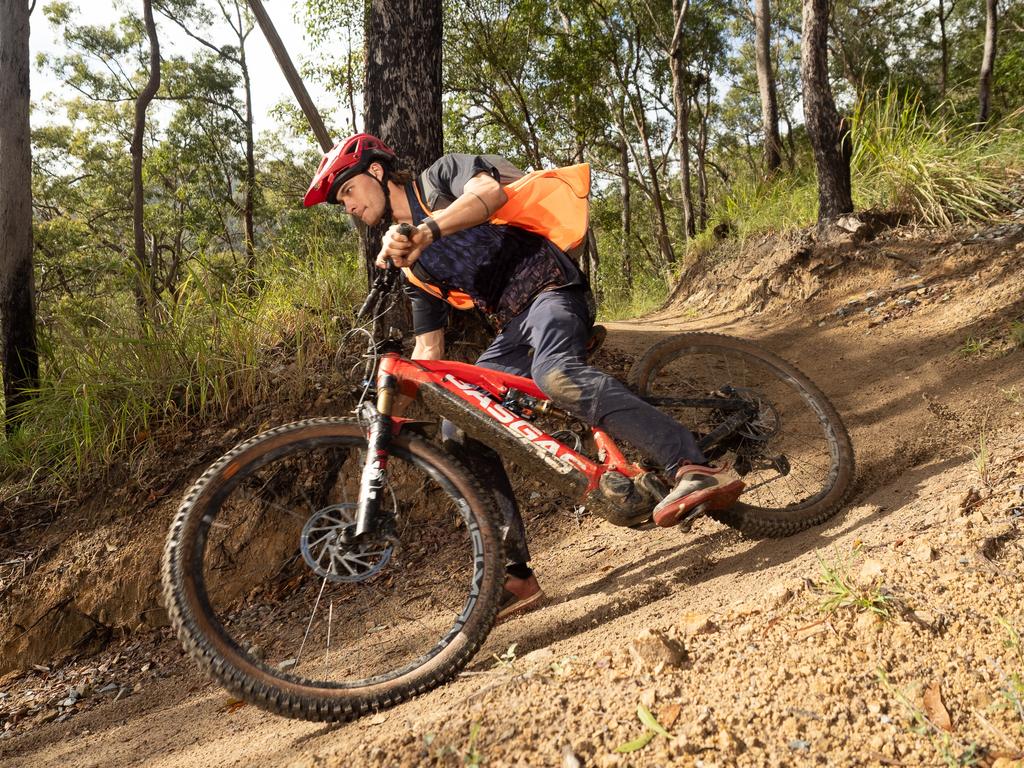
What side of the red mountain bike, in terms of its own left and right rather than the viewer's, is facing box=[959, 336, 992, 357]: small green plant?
back

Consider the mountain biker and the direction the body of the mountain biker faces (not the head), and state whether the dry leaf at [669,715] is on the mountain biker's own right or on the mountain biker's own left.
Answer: on the mountain biker's own left

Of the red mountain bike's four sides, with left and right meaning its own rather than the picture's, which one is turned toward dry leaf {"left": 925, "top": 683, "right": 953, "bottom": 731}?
left

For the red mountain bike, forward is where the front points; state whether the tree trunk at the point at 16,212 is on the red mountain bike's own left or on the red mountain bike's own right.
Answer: on the red mountain bike's own right

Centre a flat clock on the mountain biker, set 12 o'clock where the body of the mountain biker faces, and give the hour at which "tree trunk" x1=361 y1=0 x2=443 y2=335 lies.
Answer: The tree trunk is roughly at 4 o'clock from the mountain biker.

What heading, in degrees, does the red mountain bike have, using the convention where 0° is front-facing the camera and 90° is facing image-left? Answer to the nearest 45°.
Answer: approximately 45°

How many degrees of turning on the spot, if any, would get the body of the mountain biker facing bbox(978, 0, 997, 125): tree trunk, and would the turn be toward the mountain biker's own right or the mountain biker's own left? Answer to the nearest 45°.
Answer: approximately 180°

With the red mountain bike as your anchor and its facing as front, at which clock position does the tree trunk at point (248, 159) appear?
The tree trunk is roughly at 4 o'clock from the red mountain bike.

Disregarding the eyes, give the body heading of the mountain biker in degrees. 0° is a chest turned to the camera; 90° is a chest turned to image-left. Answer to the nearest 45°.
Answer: approximately 45°
